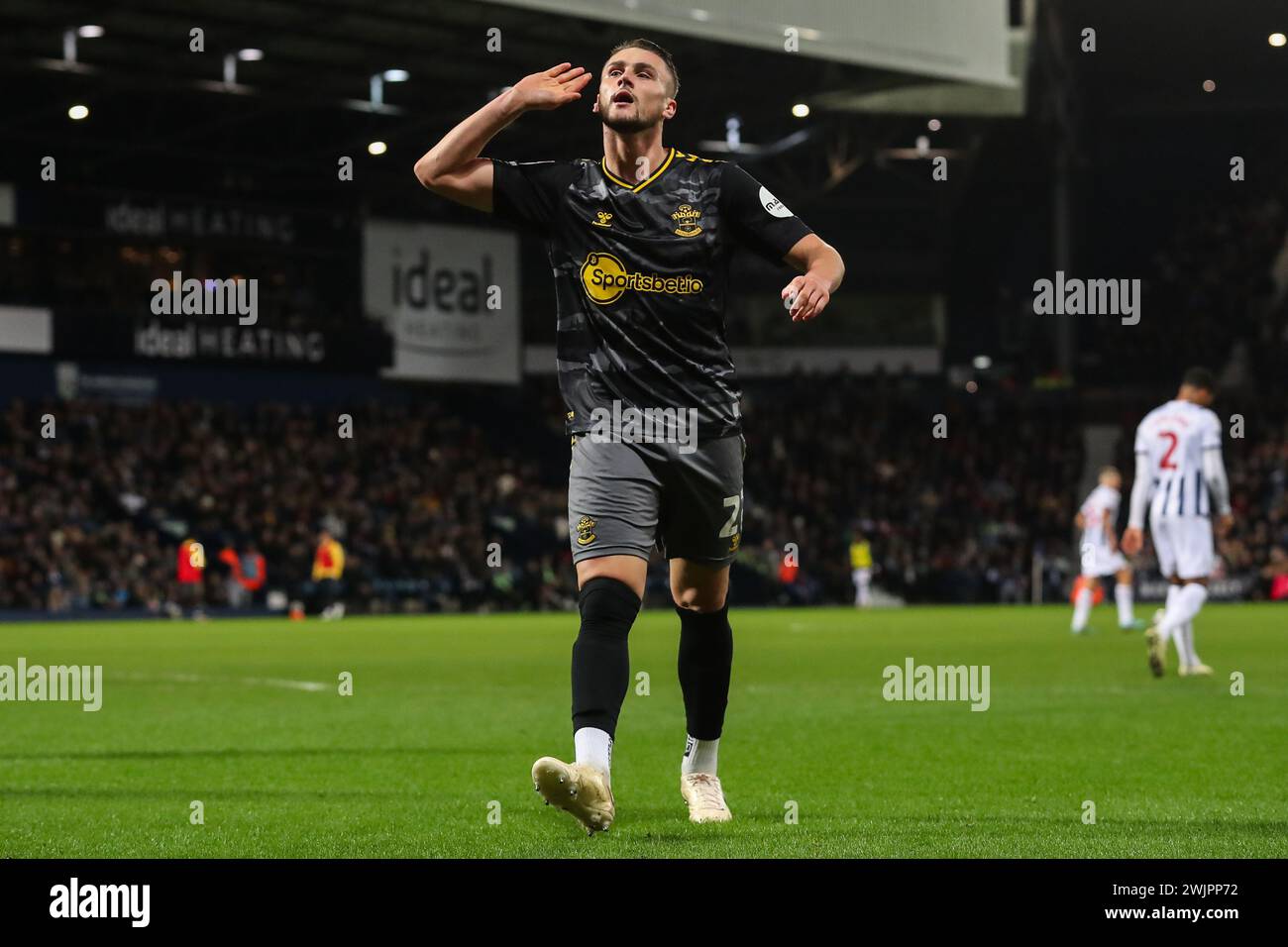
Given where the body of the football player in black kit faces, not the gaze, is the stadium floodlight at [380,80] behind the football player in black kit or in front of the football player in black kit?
behind

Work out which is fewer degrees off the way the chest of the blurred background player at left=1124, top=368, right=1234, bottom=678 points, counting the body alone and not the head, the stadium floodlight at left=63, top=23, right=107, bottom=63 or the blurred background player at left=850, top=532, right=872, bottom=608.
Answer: the blurred background player

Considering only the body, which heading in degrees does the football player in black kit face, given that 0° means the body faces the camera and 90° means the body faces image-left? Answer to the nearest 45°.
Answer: approximately 0°

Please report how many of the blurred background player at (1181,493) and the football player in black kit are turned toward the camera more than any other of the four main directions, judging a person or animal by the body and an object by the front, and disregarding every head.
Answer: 1

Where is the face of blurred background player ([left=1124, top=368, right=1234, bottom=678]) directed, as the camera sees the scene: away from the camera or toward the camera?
away from the camera

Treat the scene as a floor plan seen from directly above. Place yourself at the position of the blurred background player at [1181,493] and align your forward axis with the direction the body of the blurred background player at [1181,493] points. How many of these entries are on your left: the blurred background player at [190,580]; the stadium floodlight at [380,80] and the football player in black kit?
2

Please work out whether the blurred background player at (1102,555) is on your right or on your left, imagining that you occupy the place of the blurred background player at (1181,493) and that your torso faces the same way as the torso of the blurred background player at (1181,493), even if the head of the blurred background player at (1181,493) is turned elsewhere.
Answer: on your left

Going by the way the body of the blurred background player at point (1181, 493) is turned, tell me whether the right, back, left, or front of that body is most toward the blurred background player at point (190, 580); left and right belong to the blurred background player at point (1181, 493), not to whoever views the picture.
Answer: left

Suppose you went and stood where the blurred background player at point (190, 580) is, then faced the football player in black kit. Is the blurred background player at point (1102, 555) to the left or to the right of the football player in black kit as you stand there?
left

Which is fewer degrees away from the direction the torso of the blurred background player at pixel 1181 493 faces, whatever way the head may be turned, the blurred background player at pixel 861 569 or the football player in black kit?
the blurred background player

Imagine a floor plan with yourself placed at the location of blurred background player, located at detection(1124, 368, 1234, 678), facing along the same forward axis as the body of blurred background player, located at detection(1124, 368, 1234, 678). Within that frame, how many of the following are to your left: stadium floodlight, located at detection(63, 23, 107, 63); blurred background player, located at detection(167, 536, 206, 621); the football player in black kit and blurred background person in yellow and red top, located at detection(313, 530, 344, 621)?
3

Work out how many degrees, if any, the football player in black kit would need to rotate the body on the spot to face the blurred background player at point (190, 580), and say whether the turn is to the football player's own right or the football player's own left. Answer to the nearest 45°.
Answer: approximately 180°

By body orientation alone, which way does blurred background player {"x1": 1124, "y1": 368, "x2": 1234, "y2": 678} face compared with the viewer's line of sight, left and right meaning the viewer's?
facing away from the viewer and to the right of the viewer

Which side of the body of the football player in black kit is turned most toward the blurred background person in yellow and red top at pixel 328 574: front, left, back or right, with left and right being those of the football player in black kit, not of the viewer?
back
